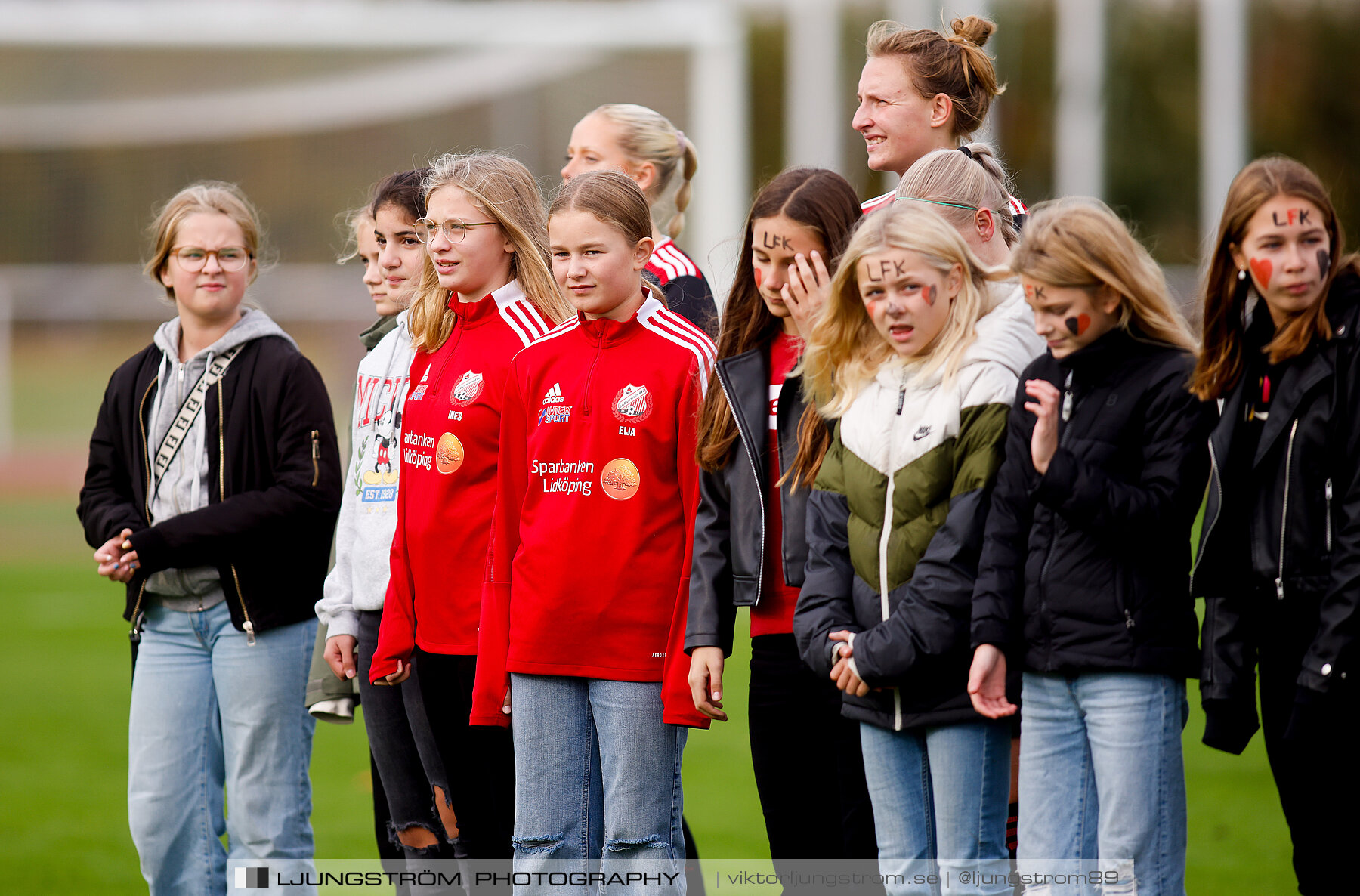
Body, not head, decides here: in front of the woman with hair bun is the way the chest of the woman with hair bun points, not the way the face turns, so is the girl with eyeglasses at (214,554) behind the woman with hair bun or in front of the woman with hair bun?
in front

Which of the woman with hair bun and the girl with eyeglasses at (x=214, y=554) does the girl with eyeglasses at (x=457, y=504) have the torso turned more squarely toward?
the girl with eyeglasses

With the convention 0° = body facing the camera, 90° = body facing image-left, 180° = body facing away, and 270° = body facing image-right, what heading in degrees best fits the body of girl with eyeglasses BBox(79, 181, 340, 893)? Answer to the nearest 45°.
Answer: approximately 45°

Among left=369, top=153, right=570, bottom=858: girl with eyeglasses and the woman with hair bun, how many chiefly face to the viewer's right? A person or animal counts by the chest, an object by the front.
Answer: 0

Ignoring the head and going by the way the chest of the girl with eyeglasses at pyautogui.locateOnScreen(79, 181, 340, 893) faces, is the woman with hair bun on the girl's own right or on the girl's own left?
on the girl's own left

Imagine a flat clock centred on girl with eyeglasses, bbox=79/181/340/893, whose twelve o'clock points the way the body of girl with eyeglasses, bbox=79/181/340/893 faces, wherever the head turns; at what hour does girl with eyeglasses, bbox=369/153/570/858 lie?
girl with eyeglasses, bbox=369/153/570/858 is roughly at 9 o'clock from girl with eyeglasses, bbox=79/181/340/893.

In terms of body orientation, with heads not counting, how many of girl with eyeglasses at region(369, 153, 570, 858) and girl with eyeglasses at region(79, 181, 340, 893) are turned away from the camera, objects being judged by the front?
0

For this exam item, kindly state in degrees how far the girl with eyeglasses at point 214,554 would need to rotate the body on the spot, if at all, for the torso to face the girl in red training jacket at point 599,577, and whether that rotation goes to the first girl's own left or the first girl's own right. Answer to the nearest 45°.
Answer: approximately 90° to the first girl's own left

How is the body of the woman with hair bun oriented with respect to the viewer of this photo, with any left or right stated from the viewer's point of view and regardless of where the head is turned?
facing to the left of the viewer

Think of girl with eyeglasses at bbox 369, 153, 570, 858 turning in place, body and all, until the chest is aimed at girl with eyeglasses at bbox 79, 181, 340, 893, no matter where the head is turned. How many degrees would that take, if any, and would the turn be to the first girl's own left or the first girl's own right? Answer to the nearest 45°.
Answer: approximately 90° to the first girl's own right
